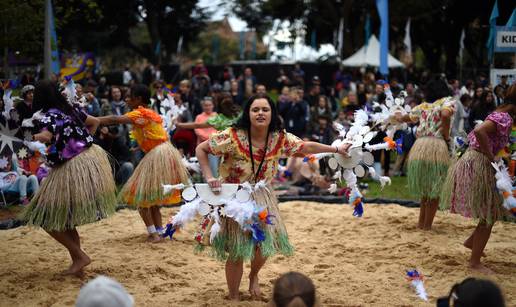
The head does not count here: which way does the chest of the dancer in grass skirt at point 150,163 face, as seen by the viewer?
to the viewer's left

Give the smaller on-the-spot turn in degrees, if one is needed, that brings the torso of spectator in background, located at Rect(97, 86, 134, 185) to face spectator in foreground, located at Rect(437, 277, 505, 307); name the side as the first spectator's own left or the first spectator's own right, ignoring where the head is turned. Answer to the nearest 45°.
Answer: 0° — they already face them

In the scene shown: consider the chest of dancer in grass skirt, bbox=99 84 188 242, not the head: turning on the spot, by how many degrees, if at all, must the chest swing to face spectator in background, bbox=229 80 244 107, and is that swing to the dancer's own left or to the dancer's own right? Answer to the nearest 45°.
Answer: approximately 90° to the dancer's own right

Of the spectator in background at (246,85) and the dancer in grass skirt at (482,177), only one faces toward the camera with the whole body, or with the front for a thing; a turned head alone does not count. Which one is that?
the spectator in background

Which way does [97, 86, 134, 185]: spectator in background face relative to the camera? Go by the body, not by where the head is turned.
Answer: toward the camera

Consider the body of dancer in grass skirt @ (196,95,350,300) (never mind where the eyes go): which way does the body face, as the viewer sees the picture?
toward the camera

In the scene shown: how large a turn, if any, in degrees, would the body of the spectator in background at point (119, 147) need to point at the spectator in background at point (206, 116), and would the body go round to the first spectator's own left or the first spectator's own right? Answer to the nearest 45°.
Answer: approximately 90° to the first spectator's own left

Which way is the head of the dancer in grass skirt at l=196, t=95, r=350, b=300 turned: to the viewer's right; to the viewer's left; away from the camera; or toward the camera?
toward the camera

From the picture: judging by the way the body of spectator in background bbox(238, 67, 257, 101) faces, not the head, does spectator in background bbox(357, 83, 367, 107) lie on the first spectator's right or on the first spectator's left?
on the first spectator's left

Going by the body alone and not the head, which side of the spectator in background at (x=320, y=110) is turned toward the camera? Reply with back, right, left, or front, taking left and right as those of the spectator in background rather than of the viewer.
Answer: front

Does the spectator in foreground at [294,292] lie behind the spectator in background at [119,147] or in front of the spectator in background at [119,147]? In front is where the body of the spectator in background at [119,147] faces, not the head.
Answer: in front

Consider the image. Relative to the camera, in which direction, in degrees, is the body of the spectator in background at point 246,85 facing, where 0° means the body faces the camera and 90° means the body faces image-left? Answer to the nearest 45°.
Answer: approximately 0°

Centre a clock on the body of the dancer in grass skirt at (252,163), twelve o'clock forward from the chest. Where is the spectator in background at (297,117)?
The spectator in background is roughly at 6 o'clock from the dancer in grass skirt.
